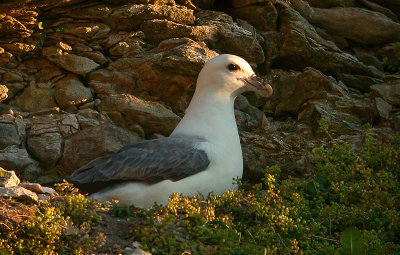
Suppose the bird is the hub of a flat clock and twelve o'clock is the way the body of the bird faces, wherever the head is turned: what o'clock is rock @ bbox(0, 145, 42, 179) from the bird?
The rock is roughly at 7 o'clock from the bird.

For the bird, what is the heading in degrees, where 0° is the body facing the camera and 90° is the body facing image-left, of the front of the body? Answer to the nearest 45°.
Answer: approximately 270°

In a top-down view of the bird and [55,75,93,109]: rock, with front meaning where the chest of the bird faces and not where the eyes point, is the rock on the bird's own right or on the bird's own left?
on the bird's own left

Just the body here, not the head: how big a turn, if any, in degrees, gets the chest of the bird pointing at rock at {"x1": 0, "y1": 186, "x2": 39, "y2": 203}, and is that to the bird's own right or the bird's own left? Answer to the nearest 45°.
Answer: approximately 135° to the bird's own right

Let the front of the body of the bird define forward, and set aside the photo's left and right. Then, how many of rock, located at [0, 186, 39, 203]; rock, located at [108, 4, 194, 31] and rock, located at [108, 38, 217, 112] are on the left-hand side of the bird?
2

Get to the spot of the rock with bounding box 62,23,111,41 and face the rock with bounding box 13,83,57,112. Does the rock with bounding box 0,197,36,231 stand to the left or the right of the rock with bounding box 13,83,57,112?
left

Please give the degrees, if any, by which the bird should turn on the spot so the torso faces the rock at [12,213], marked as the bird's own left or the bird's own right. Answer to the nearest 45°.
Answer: approximately 135° to the bird's own right

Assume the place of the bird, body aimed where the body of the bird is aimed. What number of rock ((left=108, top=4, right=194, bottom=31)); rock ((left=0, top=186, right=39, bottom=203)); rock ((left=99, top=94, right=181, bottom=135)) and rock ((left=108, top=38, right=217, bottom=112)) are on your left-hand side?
3

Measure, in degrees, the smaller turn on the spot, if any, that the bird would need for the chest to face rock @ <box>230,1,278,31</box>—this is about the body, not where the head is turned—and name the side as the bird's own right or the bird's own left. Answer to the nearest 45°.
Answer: approximately 90° to the bird's own left

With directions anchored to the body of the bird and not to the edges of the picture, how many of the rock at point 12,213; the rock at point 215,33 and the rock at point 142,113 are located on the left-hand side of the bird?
2

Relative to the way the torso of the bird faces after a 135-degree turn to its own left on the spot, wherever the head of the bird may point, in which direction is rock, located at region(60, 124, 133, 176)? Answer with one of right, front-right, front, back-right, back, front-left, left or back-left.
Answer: front

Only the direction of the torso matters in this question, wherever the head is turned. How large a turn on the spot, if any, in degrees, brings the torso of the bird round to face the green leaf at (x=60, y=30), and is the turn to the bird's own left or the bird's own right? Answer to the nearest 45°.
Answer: approximately 135° to the bird's own left

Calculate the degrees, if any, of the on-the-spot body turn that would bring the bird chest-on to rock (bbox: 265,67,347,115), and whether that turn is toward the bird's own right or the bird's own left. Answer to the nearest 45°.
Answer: approximately 45° to the bird's own left

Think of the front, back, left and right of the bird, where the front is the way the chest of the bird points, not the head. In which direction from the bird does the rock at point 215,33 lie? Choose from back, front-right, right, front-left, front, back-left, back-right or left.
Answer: left

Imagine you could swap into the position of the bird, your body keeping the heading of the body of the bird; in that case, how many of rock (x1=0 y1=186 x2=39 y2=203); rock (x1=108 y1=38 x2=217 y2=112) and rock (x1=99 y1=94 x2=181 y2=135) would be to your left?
2

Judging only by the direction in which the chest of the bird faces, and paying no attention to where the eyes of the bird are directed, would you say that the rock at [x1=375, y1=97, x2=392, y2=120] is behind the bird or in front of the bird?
in front

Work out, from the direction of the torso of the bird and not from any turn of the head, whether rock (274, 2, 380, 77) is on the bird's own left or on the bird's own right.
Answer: on the bird's own left

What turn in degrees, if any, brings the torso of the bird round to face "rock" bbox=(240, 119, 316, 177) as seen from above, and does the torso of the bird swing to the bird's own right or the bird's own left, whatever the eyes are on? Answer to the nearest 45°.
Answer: approximately 45° to the bird's own left
